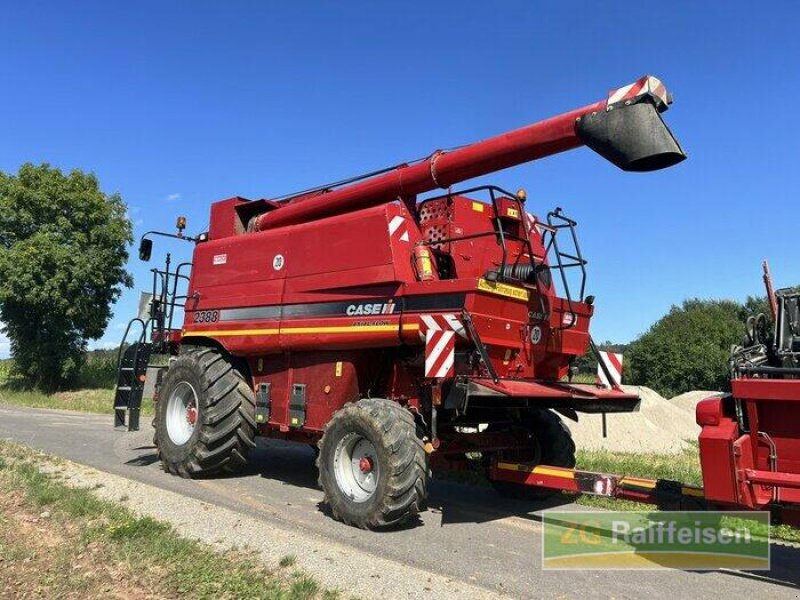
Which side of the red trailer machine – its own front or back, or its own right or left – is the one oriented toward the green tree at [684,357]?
right

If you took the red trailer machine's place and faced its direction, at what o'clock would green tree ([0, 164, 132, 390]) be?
The green tree is roughly at 1 o'clock from the red trailer machine.

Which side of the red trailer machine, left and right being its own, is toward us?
left

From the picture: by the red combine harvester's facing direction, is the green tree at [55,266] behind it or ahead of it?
ahead

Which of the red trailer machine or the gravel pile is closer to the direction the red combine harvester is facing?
the gravel pile

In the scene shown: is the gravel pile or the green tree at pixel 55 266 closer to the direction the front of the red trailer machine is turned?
the green tree

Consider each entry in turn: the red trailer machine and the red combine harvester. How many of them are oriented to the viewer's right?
0

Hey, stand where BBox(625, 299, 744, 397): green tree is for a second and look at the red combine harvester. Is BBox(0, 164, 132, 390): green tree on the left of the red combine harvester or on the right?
right

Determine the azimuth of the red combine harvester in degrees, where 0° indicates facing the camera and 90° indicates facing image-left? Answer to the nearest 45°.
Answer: approximately 135°

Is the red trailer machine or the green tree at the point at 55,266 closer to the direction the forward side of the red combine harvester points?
the green tree

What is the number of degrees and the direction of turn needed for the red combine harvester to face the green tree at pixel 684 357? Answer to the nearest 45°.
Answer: approximately 90° to its right

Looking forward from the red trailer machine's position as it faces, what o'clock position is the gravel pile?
The gravel pile is roughly at 3 o'clock from the red trailer machine.

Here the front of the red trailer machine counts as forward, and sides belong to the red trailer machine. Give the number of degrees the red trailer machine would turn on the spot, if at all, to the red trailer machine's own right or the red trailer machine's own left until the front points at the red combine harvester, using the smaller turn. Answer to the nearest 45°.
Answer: approximately 45° to the red trailer machine's own right

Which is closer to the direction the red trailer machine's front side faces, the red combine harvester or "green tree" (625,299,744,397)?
the red combine harvester
